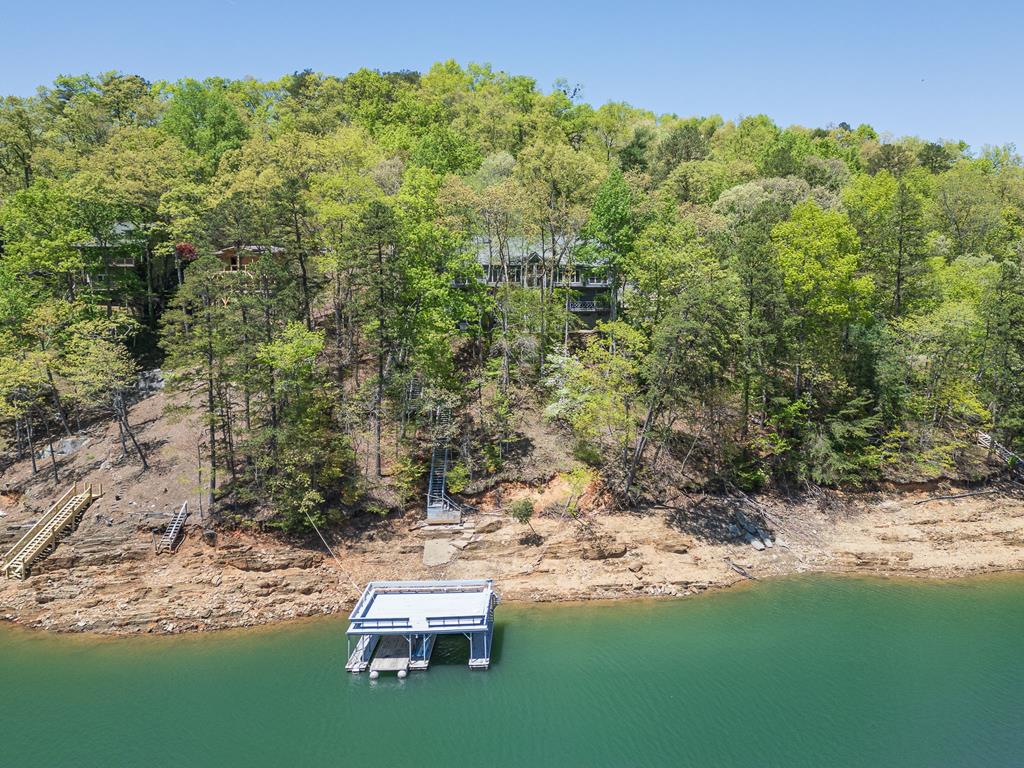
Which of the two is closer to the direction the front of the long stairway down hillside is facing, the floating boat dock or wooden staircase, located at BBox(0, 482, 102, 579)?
the floating boat dock

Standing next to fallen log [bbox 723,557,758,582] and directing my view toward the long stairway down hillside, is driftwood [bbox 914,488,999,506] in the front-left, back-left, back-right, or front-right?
back-right

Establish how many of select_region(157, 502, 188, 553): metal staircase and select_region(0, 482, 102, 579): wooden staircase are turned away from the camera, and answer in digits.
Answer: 0

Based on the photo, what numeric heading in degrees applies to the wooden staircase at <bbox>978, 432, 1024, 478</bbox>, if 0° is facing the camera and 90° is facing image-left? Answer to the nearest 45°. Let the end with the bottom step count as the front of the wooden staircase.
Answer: approximately 315°

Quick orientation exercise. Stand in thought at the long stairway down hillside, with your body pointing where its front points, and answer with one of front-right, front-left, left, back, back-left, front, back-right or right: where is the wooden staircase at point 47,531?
right

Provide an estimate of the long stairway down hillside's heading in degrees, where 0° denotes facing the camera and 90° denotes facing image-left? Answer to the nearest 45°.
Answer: approximately 0°

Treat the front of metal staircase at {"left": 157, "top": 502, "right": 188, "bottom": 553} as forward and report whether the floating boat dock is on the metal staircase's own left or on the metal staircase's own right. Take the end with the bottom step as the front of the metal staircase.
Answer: on the metal staircase's own left

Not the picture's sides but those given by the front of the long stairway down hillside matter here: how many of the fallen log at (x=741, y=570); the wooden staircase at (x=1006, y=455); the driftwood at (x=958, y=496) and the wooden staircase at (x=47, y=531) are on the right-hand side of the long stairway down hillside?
1

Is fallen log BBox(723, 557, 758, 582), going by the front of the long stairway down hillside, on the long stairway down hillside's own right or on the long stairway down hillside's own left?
on the long stairway down hillside's own left

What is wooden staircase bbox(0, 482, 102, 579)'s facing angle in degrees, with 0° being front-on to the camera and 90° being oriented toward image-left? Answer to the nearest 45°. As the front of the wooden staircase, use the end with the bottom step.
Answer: approximately 45°

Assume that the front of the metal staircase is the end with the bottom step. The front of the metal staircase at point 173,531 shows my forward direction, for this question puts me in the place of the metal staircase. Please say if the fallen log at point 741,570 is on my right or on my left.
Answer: on my left
